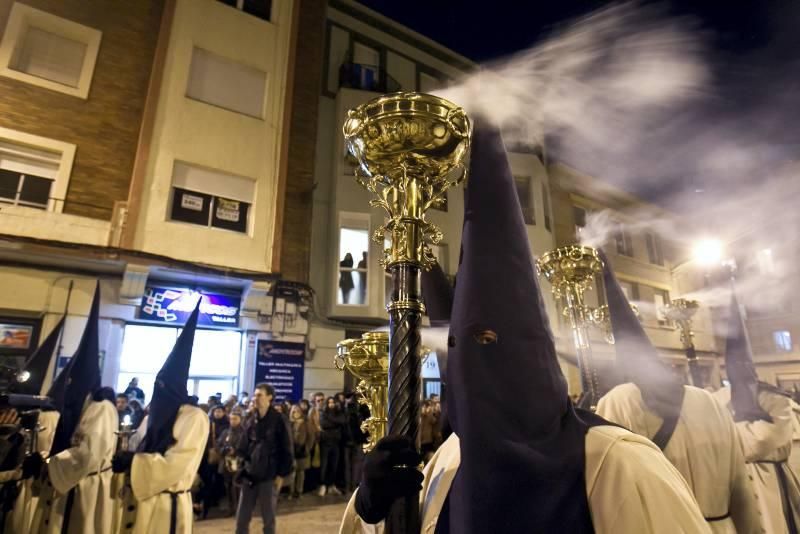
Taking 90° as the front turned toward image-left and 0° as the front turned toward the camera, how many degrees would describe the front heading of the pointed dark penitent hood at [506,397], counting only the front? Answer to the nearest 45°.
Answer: approximately 45°

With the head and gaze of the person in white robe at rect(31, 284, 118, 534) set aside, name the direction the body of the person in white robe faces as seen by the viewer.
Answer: to the viewer's left

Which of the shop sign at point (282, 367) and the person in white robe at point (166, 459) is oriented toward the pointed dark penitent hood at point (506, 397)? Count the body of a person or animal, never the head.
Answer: the shop sign

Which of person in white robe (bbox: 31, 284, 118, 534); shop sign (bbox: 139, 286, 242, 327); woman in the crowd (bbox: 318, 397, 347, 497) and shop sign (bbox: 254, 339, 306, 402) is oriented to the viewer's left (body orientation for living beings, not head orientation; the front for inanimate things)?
the person in white robe

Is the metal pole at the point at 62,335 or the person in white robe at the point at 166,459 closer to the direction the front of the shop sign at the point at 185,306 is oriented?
the person in white robe

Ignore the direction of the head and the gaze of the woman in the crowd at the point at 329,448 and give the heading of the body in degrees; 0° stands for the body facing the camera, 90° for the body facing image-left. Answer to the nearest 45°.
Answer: approximately 0°

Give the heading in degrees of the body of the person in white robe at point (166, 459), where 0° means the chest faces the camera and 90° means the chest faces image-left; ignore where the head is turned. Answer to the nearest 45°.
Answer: approximately 90°

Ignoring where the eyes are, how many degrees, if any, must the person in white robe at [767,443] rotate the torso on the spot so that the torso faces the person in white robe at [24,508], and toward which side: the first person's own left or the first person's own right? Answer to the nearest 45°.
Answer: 0° — they already face them

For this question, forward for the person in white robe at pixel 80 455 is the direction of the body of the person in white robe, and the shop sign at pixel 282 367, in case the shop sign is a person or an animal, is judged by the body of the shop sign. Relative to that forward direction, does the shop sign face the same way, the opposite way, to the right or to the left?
to the left

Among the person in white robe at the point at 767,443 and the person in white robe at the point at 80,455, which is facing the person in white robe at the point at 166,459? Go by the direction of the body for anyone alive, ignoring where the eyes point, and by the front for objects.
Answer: the person in white robe at the point at 767,443

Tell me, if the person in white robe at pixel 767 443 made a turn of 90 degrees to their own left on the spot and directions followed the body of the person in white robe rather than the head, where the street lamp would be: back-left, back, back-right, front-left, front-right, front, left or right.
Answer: back-left
